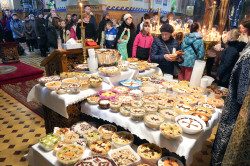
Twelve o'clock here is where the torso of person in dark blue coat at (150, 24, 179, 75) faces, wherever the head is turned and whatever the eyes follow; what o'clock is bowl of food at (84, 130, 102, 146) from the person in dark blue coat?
The bowl of food is roughly at 2 o'clock from the person in dark blue coat.

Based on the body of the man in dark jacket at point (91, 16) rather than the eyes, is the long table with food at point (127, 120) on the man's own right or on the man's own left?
on the man's own left

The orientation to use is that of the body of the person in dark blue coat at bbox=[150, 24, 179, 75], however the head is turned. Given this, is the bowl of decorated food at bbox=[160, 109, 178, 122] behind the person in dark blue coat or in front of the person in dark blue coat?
in front

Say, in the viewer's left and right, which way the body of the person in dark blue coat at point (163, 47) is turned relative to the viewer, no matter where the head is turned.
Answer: facing the viewer and to the right of the viewer

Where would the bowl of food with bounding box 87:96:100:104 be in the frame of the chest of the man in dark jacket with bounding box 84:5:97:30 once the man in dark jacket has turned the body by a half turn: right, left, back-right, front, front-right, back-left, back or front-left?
back-right

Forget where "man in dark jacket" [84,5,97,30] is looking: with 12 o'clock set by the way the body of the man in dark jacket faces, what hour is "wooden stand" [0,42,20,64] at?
The wooden stand is roughly at 2 o'clock from the man in dark jacket.

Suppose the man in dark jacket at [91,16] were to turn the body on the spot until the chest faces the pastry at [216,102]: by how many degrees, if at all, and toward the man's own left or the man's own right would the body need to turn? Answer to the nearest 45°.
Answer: approximately 45° to the man's own left

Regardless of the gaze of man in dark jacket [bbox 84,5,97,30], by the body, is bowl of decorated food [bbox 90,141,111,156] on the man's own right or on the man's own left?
on the man's own left

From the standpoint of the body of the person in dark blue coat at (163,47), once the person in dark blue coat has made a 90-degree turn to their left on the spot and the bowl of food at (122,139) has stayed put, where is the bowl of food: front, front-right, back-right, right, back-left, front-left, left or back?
back-right

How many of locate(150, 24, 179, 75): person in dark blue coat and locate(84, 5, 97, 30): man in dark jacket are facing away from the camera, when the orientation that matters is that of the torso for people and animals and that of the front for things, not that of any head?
0

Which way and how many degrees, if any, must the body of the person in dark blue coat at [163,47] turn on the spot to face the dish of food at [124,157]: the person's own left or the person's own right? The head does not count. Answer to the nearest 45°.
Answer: approximately 45° to the person's own right

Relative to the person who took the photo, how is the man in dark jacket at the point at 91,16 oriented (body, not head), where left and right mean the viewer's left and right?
facing the viewer and to the left of the viewer
